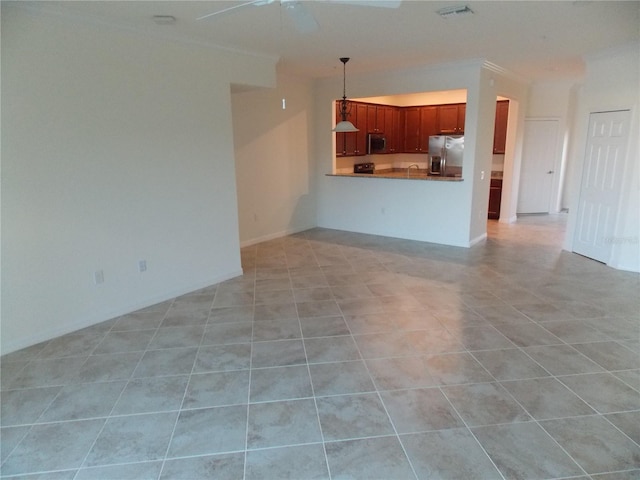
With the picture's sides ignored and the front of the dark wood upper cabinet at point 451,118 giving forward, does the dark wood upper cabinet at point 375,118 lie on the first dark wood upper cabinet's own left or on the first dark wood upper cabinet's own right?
on the first dark wood upper cabinet's own right

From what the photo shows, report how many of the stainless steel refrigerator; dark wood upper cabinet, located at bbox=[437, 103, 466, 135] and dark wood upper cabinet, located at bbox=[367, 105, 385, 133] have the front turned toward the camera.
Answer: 3

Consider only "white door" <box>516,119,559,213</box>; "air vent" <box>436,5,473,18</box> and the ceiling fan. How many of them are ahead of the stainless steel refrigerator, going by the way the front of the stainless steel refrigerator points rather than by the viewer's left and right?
2

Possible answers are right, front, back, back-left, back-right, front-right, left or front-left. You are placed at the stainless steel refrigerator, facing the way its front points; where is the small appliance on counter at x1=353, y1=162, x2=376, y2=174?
right

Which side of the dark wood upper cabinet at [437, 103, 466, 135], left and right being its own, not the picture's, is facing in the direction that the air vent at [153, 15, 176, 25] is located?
front

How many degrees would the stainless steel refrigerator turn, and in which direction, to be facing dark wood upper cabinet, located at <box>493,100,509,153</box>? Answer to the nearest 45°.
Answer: approximately 135° to its left

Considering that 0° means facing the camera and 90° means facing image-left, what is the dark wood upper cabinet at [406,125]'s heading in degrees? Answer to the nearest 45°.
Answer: approximately 0°

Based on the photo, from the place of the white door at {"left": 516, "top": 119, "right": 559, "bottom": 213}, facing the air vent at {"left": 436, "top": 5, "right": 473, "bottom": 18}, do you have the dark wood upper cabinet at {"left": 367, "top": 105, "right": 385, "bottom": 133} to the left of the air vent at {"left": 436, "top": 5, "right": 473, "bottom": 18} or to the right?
right

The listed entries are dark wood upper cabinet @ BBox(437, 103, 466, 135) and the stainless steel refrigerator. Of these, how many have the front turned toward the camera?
2

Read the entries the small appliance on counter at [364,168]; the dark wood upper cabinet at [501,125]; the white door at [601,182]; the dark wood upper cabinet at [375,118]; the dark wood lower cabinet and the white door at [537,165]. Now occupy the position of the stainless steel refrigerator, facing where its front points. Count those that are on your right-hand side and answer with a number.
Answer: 2

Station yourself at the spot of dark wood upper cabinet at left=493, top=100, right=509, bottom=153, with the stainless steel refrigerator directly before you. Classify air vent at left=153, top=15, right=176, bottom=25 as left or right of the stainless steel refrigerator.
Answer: left

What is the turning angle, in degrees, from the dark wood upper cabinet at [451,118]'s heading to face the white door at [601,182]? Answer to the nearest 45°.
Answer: approximately 45° to its left

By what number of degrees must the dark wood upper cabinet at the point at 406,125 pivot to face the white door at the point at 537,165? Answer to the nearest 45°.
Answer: approximately 90° to its left

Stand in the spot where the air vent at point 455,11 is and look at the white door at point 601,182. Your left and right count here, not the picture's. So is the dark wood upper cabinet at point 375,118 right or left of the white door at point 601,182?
left

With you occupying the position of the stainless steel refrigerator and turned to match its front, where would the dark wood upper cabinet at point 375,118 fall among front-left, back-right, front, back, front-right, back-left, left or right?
right
